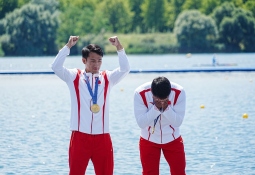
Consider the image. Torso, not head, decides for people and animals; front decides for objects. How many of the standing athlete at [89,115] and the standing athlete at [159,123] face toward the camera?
2

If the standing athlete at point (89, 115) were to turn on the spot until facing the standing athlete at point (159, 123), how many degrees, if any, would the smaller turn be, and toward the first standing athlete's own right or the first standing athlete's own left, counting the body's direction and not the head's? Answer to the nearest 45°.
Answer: approximately 90° to the first standing athlete's own left

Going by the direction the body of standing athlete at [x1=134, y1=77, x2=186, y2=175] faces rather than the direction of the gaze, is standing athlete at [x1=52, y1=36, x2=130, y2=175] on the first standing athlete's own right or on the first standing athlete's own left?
on the first standing athlete's own right

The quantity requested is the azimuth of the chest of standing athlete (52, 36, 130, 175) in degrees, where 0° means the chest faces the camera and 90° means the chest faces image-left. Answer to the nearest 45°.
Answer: approximately 0°
